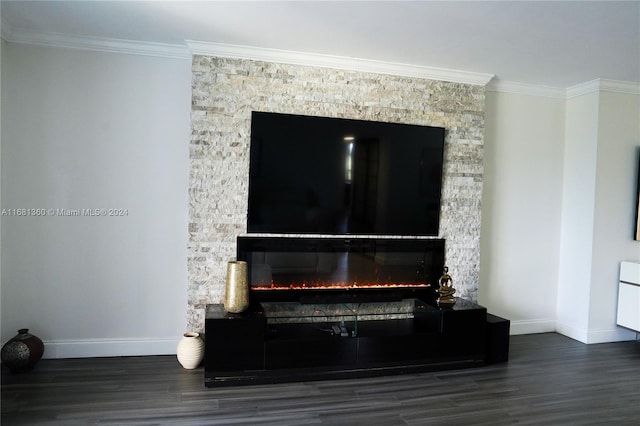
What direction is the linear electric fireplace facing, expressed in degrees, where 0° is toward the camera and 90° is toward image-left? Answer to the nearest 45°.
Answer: approximately 0°

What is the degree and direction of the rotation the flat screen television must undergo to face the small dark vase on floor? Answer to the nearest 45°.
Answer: approximately 90° to its right

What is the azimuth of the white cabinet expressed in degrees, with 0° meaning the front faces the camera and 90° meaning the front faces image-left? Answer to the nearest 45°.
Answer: approximately 45°

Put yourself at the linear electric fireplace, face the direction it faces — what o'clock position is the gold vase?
The gold vase is roughly at 2 o'clock from the linear electric fireplace.

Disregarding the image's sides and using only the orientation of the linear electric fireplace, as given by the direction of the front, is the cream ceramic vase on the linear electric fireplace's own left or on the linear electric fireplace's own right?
on the linear electric fireplace's own right
